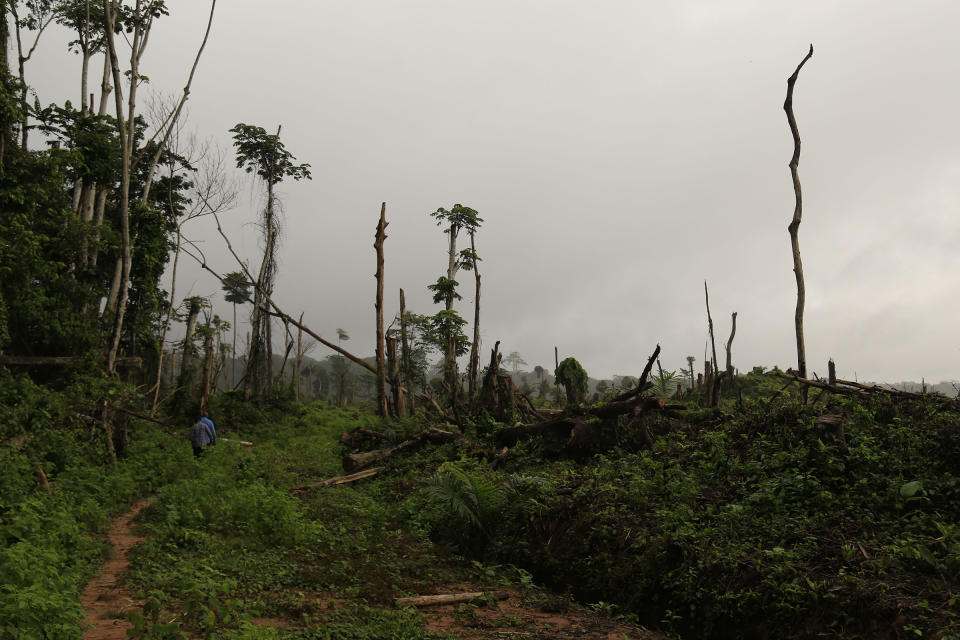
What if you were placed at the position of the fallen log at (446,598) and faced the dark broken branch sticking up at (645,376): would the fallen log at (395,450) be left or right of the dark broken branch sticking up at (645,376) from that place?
left

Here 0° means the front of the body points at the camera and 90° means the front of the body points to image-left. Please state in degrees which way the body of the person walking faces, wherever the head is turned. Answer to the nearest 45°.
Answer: approximately 180°

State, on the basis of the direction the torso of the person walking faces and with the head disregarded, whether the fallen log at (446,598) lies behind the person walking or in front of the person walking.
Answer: behind

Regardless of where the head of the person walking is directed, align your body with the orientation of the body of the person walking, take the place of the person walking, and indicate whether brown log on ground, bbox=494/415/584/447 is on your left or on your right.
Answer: on your right

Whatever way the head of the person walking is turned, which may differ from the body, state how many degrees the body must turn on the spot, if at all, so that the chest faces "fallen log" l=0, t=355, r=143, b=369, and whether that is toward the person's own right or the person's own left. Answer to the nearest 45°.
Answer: approximately 90° to the person's own left

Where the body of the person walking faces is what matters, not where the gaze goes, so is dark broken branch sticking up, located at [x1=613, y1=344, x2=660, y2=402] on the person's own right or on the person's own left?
on the person's own right
